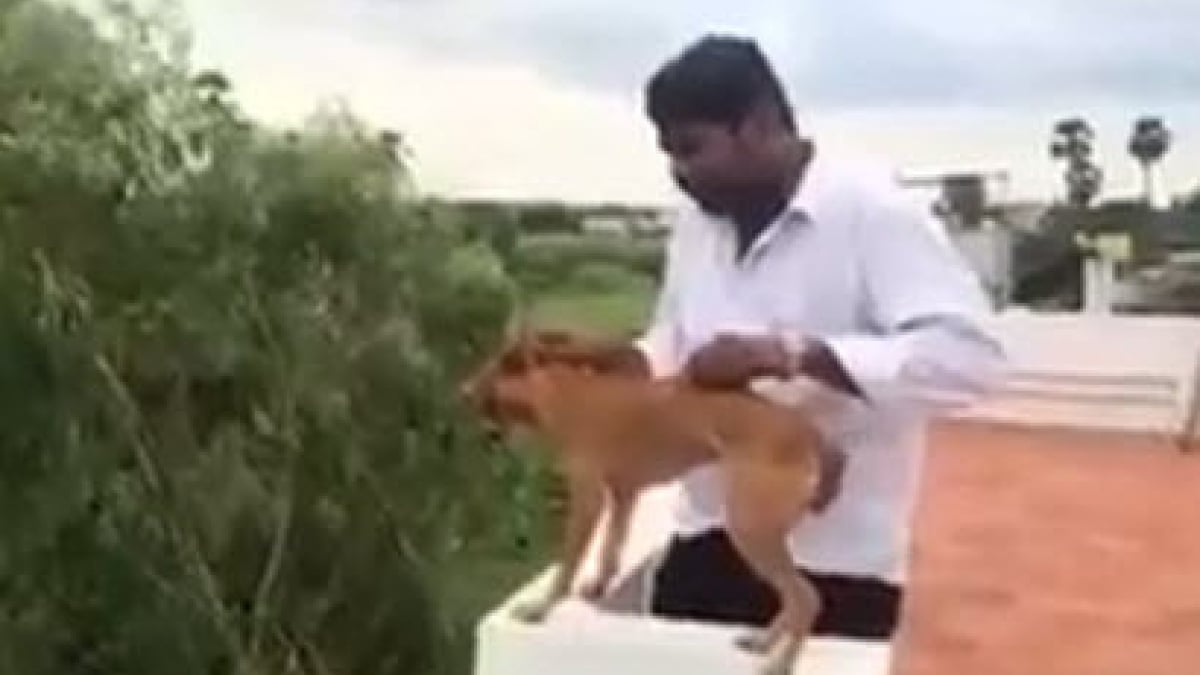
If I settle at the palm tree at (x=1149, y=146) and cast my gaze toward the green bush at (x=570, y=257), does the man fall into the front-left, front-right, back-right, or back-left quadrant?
front-left

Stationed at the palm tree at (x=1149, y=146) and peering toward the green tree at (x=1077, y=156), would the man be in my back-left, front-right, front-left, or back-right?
front-left

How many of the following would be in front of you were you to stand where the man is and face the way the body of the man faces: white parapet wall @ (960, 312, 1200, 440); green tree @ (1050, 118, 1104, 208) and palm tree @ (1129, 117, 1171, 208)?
0

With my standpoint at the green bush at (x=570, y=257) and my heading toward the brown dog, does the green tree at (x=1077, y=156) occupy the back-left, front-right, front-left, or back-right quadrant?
back-left

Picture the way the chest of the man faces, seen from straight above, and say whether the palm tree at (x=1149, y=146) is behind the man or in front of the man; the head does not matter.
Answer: behind

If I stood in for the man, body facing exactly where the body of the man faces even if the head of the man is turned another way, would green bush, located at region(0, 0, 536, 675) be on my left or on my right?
on my right

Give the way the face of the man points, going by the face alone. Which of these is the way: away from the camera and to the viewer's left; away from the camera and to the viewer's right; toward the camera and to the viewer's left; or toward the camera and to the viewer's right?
toward the camera and to the viewer's left

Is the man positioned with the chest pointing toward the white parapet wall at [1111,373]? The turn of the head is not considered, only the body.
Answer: no

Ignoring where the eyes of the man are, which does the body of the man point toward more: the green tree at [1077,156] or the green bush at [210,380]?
the green bush

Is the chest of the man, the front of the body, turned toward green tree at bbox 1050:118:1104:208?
no
